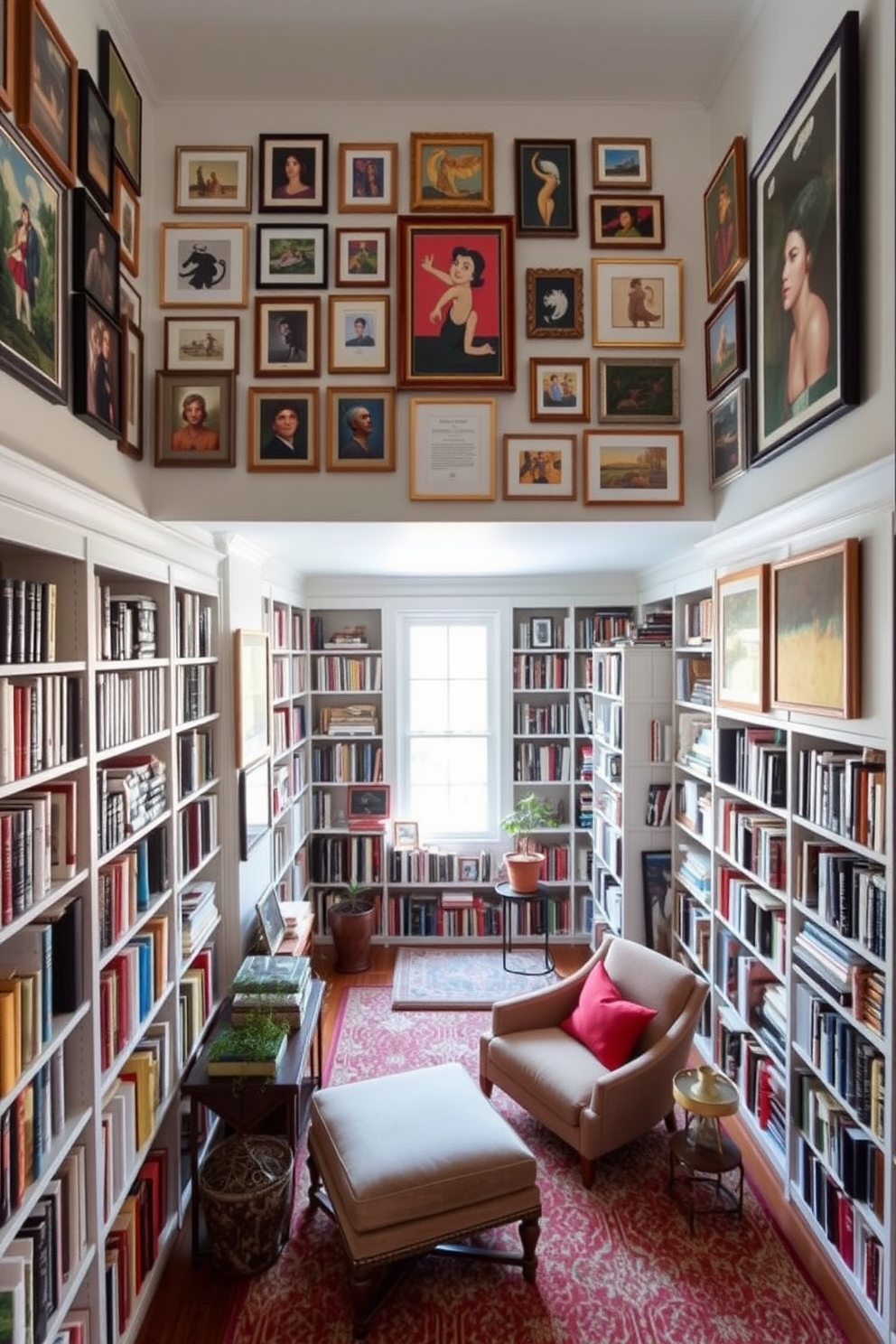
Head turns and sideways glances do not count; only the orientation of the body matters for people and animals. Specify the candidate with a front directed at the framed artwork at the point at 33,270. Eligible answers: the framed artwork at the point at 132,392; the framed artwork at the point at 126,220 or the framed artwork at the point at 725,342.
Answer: the framed artwork at the point at 725,342

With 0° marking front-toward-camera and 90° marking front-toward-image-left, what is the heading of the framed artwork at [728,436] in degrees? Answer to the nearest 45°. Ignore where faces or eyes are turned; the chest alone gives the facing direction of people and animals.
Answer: approximately 45°

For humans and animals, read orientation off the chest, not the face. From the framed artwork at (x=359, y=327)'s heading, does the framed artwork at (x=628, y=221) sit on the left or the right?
on its left

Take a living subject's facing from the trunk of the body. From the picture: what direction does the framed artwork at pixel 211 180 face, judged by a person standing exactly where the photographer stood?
facing the viewer

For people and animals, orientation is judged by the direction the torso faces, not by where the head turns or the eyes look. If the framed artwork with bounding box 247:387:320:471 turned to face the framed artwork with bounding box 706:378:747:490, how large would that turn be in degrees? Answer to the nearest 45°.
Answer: approximately 90° to its left

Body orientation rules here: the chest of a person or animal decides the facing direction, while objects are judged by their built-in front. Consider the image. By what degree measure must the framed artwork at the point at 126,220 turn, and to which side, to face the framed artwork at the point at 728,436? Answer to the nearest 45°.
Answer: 0° — it already faces it

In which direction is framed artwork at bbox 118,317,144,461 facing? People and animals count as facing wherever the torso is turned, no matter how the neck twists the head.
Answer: to the viewer's right

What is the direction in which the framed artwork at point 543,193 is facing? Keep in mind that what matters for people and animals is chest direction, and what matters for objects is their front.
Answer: toward the camera

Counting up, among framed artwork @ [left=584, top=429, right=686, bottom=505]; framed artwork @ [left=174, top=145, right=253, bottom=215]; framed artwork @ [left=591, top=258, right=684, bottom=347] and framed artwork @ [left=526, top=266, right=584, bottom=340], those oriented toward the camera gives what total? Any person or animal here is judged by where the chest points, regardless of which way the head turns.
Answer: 4

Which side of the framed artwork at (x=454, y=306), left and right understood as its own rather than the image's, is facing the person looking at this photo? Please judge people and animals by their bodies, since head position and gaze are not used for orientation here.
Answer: front
